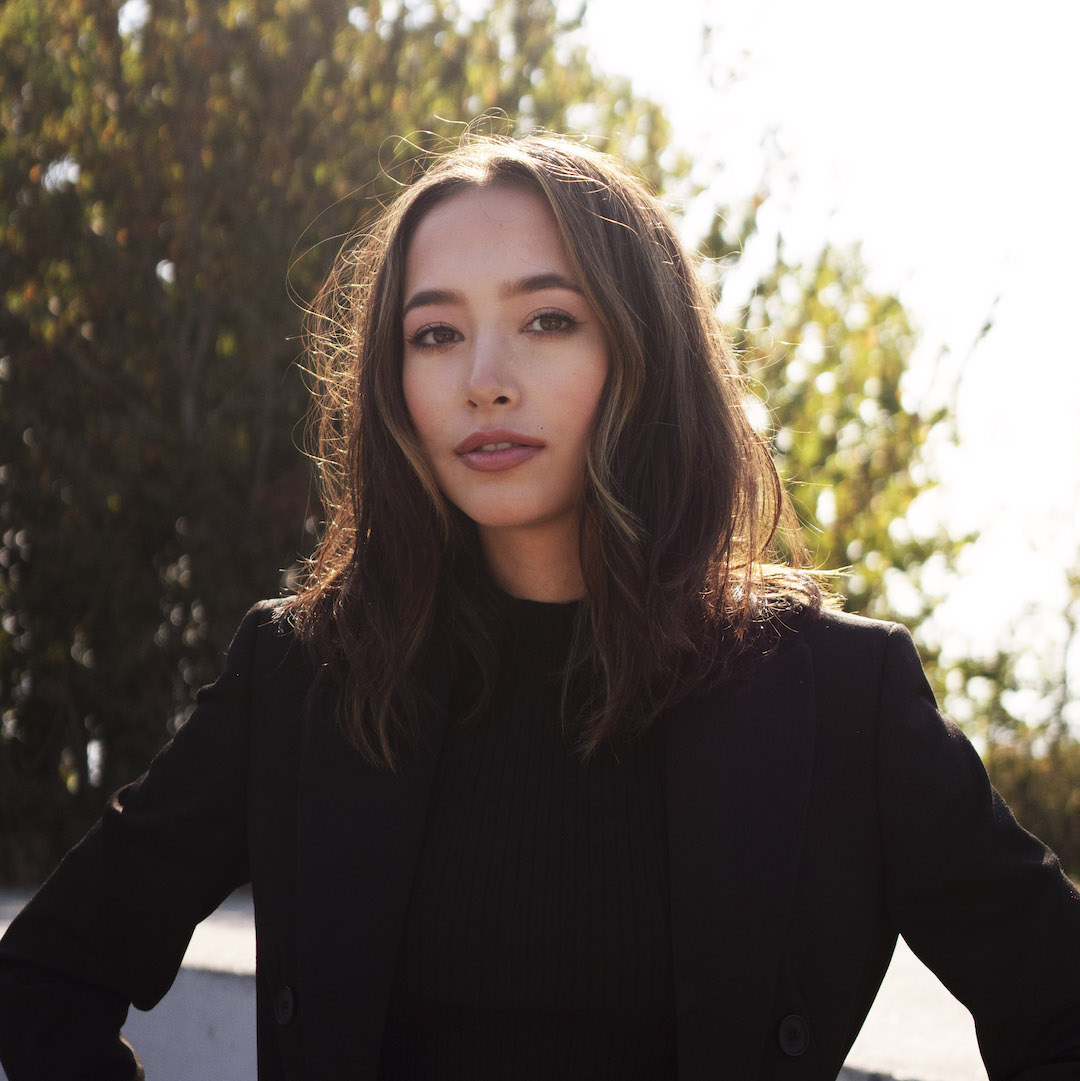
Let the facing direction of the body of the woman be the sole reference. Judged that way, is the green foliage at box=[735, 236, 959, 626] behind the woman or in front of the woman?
behind

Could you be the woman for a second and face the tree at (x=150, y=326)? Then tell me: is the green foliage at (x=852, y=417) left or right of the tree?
right

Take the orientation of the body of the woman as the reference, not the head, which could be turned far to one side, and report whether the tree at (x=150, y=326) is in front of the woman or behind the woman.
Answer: behind

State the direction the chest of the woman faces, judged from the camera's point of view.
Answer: toward the camera
